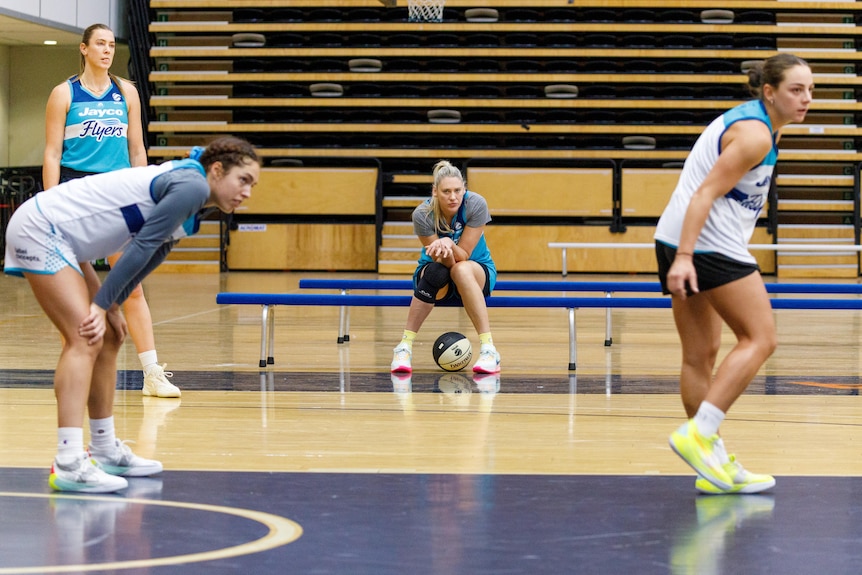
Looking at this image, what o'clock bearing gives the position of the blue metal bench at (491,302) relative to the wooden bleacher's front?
The blue metal bench is roughly at 12 o'clock from the wooden bleacher.

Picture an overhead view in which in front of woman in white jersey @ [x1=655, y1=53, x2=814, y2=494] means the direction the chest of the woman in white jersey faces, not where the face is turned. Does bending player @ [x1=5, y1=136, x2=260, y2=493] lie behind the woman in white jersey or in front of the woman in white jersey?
behind

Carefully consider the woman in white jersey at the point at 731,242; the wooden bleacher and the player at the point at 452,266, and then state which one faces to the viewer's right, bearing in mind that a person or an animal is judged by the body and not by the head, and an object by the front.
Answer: the woman in white jersey

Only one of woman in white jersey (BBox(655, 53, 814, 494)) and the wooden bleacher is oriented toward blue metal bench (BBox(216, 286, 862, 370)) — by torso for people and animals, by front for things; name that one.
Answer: the wooden bleacher

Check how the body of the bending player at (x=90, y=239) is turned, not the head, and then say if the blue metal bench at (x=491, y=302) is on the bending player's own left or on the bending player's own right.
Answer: on the bending player's own left

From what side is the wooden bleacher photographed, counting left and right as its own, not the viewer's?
front

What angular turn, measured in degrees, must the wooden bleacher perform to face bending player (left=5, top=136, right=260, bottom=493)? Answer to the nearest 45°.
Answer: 0° — it already faces them

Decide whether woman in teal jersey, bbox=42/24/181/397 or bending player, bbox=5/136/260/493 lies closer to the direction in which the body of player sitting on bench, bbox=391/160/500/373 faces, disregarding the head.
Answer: the bending player

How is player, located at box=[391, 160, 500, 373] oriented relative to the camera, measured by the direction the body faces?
toward the camera

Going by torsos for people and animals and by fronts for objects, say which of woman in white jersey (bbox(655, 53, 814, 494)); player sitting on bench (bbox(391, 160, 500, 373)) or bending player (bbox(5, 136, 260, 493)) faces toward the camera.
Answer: player sitting on bench (bbox(391, 160, 500, 373))

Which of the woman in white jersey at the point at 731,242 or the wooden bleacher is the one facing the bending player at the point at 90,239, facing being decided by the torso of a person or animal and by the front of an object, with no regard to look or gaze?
the wooden bleacher

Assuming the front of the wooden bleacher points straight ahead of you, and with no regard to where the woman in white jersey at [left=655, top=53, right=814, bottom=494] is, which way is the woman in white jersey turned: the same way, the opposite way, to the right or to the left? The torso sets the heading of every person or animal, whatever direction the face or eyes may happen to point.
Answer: to the left

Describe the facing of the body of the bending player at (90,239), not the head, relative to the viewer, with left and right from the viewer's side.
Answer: facing to the right of the viewer
